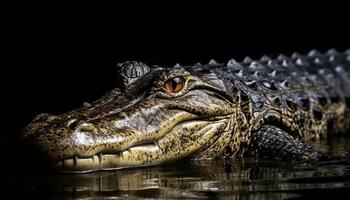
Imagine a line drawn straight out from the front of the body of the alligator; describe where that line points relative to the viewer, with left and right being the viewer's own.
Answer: facing the viewer and to the left of the viewer
